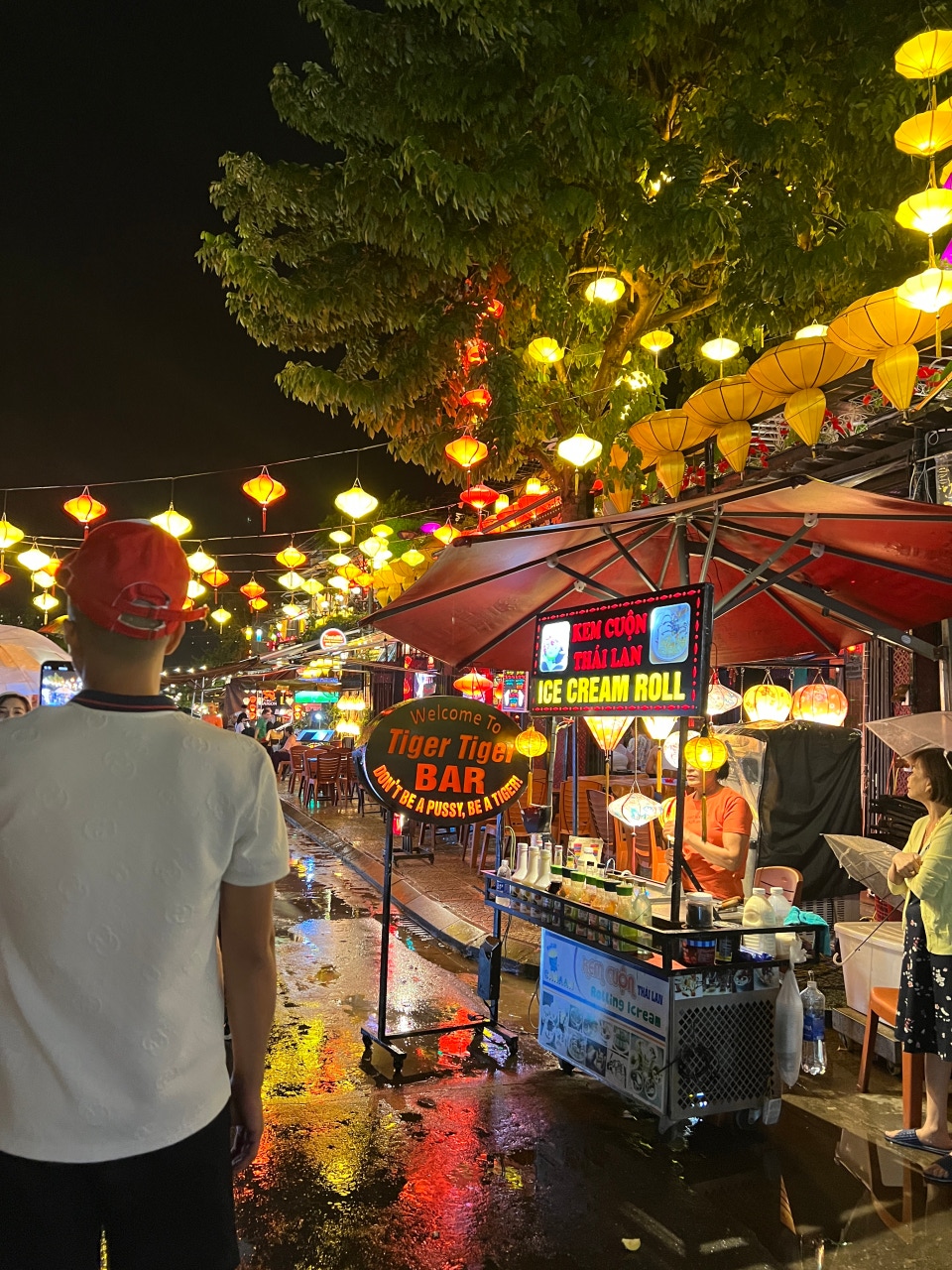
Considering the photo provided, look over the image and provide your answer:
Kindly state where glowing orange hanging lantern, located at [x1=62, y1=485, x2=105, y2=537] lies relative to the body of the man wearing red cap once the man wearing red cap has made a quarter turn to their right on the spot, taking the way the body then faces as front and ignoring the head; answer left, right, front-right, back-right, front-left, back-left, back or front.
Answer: left

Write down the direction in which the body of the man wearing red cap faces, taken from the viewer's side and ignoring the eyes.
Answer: away from the camera

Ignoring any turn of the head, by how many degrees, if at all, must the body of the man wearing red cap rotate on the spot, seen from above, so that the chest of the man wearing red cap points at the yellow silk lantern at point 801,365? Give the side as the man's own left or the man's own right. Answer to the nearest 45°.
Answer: approximately 45° to the man's own right

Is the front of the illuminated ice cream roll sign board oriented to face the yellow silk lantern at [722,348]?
no

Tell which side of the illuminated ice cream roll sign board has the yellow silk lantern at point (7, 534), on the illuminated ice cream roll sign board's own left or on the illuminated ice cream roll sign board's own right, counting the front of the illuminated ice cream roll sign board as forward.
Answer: on the illuminated ice cream roll sign board's own right

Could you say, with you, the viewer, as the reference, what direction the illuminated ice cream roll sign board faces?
facing the viewer and to the left of the viewer

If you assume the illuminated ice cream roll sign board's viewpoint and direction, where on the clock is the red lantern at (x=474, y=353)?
The red lantern is roughly at 4 o'clock from the illuminated ice cream roll sign board.

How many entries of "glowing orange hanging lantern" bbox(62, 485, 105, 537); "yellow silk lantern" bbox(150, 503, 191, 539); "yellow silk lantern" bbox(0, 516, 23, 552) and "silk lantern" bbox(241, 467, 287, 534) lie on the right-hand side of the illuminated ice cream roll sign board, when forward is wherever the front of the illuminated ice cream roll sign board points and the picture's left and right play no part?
4

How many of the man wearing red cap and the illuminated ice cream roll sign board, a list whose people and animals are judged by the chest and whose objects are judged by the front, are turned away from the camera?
1

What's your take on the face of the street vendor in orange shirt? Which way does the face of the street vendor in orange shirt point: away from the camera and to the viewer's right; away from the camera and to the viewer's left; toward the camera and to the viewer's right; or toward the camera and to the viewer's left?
toward the camera and to the viewer's left

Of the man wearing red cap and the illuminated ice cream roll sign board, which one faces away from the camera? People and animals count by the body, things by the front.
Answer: the man wearing red cap

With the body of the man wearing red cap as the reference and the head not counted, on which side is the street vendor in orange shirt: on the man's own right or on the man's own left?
on the man's own right

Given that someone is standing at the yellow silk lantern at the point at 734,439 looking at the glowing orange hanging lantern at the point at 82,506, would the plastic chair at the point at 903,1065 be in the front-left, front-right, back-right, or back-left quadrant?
back-left

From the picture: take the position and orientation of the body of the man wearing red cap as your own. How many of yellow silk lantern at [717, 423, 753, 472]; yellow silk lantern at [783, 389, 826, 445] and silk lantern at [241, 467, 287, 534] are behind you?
0
